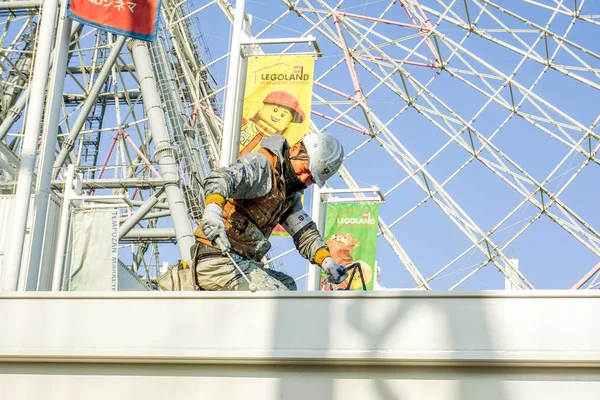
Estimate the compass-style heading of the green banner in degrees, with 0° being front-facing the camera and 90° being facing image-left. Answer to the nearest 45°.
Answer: approximately 0°

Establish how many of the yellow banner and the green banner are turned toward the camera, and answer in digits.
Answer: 2

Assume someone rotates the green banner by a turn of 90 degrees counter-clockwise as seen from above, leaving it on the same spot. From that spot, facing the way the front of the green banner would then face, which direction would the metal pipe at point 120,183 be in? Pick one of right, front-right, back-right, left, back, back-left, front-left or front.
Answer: back-left

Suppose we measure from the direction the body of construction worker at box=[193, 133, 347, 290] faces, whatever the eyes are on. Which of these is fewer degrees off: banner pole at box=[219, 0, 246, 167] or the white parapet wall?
the white parapet wall

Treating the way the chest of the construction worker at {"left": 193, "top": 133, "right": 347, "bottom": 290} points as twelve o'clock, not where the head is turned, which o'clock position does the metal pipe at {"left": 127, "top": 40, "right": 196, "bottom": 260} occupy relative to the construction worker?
The metal pipe is roughly at 7 o'clock from the construction worker.

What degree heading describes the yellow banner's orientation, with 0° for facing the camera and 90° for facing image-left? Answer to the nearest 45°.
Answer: approximately 0°

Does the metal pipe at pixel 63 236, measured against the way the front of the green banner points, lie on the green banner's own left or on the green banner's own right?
on the green banner's own right

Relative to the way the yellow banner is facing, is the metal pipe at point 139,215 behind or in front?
behind

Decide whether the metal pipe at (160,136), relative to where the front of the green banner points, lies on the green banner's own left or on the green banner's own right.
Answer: on the green banner's own right
